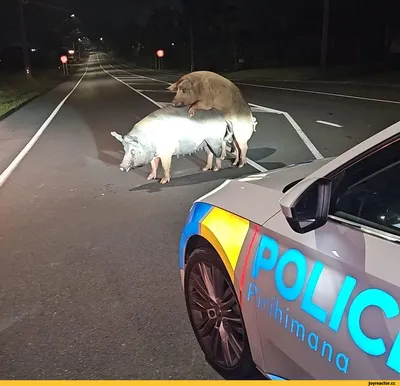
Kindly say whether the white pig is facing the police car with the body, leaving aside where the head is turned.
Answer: no

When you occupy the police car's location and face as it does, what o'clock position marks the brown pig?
The brown pig is roughly at 1 o'clock from the police car.

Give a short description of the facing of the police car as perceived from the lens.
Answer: facing away from the viewer and to the left of the viewer

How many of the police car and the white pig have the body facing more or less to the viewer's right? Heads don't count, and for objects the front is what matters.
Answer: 0

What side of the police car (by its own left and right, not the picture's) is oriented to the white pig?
front

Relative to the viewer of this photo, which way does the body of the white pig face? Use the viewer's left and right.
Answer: facing the viewer and to the left of the viewer
